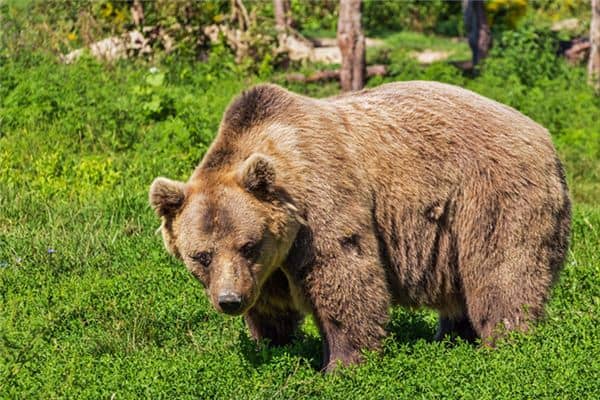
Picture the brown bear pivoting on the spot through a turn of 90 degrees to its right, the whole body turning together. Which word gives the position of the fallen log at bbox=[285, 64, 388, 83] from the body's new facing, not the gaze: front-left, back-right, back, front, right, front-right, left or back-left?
front-right

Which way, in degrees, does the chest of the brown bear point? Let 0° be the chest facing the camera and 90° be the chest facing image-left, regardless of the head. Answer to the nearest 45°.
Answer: approximately 45°

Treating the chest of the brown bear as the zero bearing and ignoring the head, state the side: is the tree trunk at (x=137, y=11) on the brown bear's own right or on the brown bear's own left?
on the brown bear's own right

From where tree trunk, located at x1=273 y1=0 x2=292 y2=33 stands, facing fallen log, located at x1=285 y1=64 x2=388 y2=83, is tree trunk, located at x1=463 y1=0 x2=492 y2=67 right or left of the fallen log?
left

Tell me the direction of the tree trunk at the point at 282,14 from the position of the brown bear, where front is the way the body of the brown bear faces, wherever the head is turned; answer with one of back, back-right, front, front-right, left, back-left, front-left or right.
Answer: back-right

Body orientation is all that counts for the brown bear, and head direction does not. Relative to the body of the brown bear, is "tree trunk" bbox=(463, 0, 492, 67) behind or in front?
behind

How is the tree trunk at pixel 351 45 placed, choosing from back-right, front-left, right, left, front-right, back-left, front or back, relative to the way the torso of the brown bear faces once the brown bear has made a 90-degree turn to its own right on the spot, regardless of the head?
front-right
